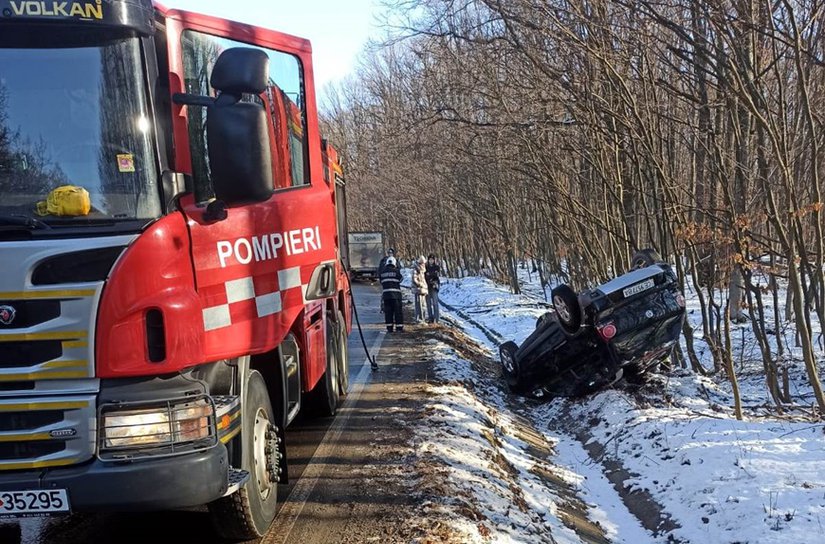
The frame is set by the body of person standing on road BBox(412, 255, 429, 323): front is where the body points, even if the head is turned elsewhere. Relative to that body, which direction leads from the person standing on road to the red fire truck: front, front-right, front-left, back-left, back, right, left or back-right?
right

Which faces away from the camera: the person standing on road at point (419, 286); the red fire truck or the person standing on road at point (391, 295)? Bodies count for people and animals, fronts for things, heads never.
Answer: the person standing on road at point (391, 295)

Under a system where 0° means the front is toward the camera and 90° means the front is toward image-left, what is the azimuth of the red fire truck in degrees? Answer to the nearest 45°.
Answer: approximately 45°

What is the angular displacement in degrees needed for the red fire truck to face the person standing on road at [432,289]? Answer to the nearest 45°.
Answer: approximately 180°

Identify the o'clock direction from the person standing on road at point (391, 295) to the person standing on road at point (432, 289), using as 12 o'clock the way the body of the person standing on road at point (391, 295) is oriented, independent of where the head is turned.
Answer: the person standing on road at point (432, 289) is roughly at 1 o'clock from the person standing on road at point (391, 295).

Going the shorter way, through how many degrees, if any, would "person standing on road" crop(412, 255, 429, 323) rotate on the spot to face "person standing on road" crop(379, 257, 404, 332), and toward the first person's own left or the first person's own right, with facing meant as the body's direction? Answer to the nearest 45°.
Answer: approximately 90° to the first person's own right

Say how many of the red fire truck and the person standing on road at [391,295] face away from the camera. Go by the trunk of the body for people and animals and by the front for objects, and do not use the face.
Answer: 1

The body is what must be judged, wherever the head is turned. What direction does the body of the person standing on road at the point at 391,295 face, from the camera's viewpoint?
away from the camera

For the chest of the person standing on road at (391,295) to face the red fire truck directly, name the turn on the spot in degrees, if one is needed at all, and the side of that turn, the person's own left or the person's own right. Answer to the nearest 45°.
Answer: approximately 180°

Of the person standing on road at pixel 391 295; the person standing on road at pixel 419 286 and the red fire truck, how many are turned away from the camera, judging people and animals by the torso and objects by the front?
1
